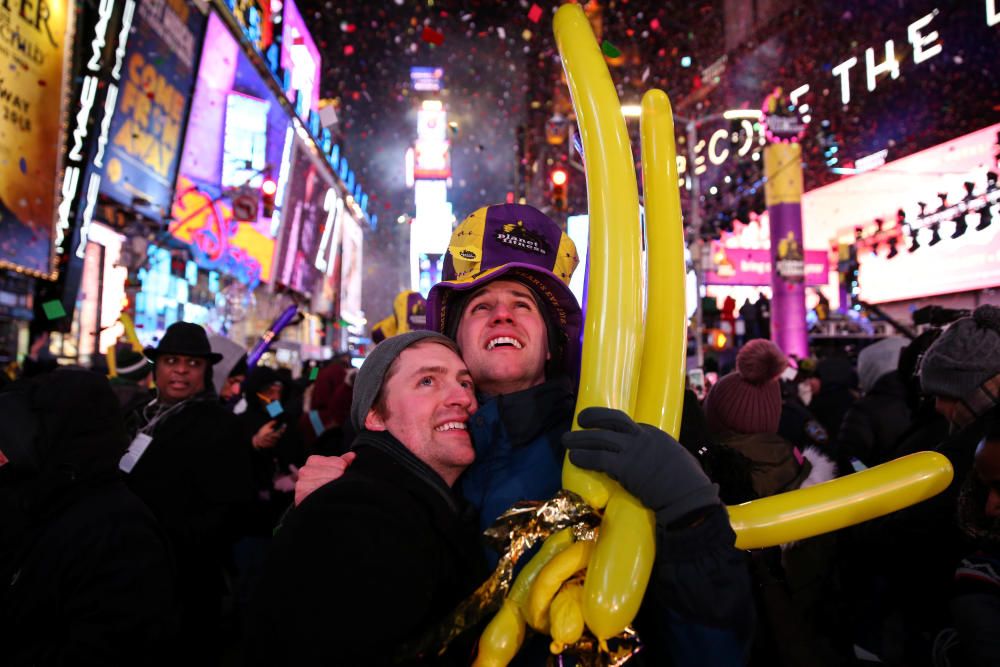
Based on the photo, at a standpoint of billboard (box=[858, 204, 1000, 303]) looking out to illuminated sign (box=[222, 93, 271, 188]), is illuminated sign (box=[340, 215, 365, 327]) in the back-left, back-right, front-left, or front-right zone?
front-right

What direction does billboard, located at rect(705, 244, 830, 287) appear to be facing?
toward the camera

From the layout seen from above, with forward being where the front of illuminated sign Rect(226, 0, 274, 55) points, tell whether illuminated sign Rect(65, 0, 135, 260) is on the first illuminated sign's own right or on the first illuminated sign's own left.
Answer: on the first illuminated sign's own right

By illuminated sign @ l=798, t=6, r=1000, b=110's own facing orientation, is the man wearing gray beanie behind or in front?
in front

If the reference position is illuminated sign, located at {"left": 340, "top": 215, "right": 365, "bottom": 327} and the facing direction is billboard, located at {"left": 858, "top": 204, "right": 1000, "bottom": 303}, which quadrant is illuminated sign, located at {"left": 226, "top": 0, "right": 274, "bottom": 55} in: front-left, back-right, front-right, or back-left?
front-right

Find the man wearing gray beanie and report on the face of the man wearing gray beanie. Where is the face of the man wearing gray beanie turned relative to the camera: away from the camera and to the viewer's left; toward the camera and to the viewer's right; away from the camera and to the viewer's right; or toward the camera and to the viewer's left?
toward the camera and to the viewer's right

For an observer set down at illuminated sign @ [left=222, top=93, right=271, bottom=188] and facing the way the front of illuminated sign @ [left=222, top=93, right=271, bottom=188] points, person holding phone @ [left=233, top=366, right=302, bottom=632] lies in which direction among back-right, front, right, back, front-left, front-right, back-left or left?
front-right

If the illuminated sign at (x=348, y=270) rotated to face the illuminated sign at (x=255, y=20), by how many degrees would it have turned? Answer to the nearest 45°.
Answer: approximately 45° to its right

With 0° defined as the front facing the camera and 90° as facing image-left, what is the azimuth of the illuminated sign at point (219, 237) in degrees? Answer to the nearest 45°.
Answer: approximately 315°

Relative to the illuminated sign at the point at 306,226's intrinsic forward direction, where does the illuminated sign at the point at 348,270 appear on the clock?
the illuminated sign at the point at 348,270 is roughly at 8 o'clock from the illuminated sign at the point at 306,226.

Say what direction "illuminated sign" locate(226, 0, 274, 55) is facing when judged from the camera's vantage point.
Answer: facing the viewer and to the right of the viewer
